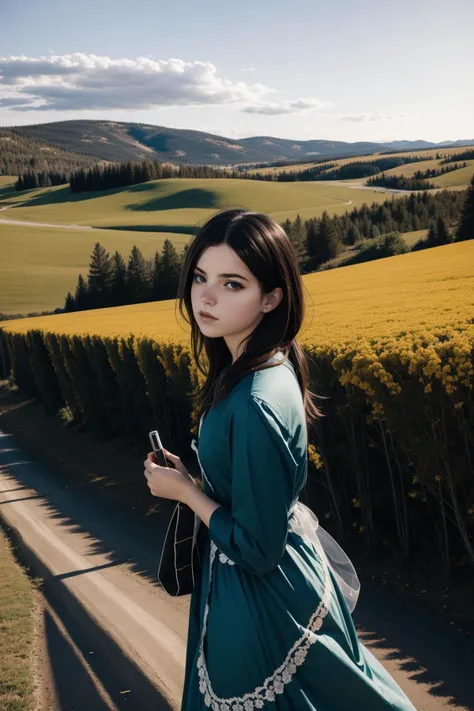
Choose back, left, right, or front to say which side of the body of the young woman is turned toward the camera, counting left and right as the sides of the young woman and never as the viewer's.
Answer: left
